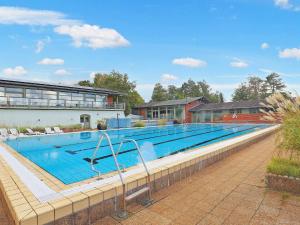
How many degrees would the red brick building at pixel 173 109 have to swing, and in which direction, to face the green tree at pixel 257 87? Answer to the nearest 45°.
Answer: approximately 180°

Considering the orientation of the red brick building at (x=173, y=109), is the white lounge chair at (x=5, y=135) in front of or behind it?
in front

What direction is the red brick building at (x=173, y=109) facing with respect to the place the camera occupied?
facing the viewer and to the left of the viewer

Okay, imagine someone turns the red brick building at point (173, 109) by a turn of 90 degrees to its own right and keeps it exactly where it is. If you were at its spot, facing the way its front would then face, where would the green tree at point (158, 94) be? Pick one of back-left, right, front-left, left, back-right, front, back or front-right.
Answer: front-right

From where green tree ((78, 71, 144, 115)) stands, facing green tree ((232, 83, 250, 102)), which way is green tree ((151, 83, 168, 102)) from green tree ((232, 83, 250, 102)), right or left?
left

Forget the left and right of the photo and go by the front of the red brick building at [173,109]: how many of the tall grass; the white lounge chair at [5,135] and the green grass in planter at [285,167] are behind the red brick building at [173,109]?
0

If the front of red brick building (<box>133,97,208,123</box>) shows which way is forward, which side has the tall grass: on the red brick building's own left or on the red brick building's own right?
on the red brick building's own left

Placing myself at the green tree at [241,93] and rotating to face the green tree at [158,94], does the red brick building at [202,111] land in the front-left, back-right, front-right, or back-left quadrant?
front-left

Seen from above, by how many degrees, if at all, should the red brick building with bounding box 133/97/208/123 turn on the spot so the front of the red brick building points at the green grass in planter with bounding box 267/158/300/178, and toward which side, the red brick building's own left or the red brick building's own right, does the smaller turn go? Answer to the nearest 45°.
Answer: approximately 45° to the red brick building's own left

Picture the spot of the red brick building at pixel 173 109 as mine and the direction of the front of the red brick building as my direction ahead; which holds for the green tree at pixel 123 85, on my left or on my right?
on my right

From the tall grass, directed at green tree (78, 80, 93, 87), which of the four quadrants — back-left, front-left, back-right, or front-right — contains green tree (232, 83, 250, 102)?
front-right

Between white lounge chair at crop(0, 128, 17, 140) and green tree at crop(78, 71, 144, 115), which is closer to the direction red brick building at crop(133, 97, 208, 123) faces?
the white lounge chair

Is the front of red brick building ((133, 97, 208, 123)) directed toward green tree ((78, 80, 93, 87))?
no

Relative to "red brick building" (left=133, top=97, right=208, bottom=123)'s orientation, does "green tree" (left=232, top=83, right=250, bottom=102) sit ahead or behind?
behind

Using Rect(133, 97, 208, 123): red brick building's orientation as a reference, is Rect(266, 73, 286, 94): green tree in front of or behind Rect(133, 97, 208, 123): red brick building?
behind

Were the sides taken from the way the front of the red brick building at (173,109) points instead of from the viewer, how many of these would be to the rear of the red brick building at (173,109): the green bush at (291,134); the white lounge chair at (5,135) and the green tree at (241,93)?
1

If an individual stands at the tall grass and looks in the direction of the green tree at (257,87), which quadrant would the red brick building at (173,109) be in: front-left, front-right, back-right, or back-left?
front-left

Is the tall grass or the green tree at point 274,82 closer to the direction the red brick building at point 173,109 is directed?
the tall grass

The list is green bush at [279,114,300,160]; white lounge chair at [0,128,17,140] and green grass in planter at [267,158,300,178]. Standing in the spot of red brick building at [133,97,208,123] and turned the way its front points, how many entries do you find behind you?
0

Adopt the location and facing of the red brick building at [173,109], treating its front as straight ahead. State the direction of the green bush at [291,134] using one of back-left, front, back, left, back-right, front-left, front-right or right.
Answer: front-left

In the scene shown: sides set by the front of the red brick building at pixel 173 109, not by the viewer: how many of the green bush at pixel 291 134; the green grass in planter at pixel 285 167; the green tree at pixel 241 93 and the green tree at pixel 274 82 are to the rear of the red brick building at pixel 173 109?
2
